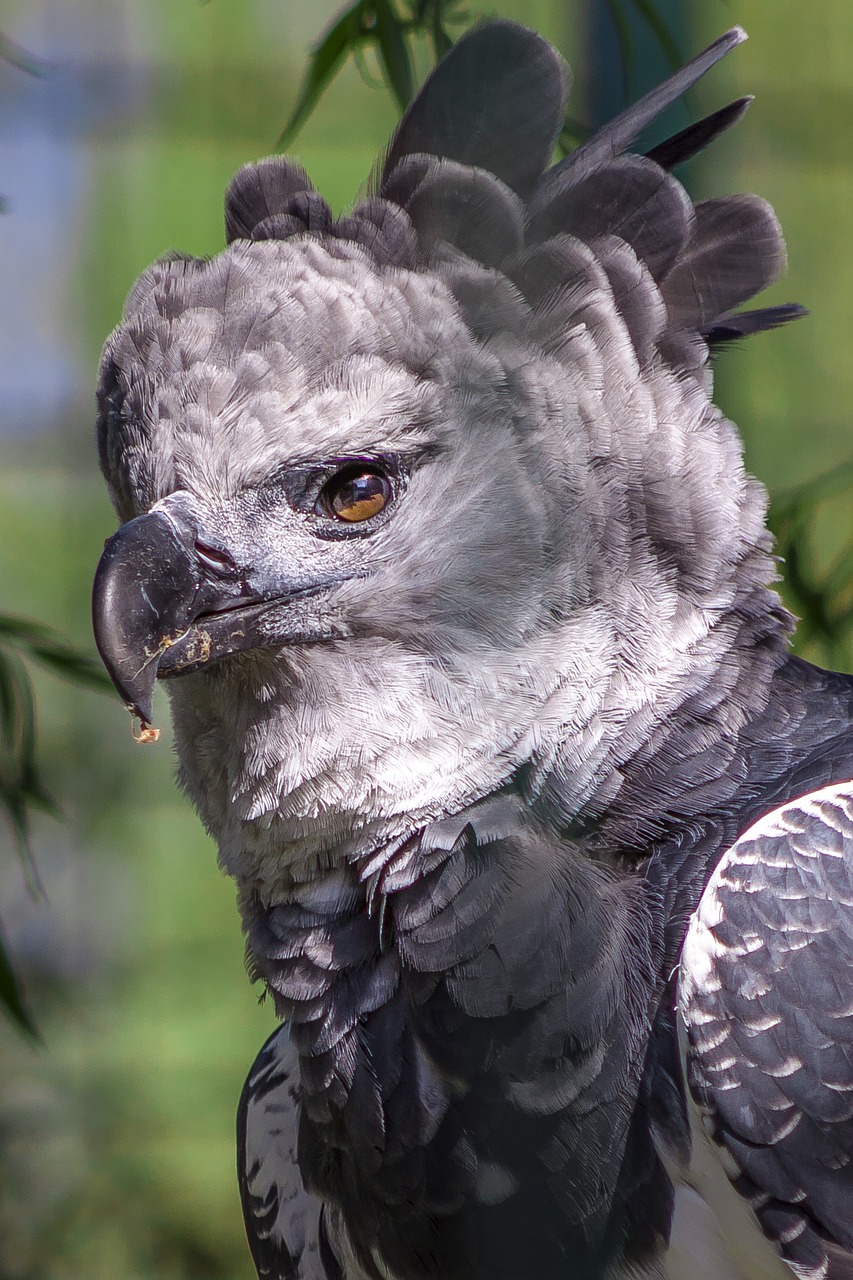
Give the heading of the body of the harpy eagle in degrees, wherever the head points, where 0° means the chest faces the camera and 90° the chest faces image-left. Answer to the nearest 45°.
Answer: approximately 45°

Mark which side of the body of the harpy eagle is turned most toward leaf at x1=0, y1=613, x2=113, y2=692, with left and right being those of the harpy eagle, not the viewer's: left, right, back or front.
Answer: right

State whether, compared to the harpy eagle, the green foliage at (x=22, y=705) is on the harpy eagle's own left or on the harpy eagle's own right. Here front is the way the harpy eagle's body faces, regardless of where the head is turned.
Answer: on the harpy eagle's own right
